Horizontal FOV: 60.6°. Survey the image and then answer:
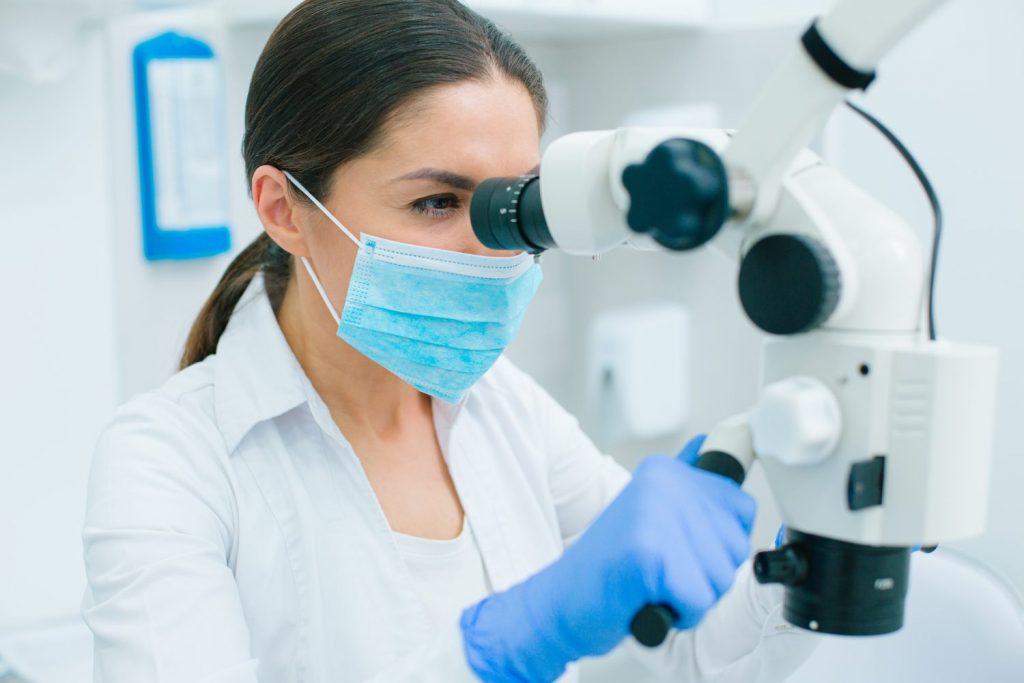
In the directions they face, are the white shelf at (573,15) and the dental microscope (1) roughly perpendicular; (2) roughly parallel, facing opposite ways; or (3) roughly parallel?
roughly perpendicular

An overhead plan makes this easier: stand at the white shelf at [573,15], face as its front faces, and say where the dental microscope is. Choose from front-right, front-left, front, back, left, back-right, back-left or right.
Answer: front

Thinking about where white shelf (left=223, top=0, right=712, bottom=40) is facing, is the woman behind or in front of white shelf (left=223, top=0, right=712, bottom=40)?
in front

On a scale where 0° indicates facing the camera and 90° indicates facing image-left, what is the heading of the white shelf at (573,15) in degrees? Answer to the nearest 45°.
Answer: approximately 0°

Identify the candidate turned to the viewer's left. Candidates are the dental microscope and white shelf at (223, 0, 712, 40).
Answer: the dental microscope

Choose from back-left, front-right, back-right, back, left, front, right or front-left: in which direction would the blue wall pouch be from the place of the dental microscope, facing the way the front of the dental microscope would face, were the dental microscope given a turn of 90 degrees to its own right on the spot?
front-left

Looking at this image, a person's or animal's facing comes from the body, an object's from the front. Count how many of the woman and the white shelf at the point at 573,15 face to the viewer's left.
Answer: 0

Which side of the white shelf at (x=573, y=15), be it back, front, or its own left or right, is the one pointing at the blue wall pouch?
right

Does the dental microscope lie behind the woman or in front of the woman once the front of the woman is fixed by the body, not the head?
in front

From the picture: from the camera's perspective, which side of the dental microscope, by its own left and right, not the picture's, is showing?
left

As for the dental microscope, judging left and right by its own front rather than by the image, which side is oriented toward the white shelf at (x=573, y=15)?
right

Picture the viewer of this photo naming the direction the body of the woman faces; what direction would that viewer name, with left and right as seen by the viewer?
facing the viewer and to the right of the viewer

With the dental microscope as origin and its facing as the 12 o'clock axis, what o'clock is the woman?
The woman is roughly at 1 o'clock from the dental microscope.

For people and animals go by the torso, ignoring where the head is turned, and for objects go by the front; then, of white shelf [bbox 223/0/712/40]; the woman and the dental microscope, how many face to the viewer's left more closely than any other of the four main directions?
1
